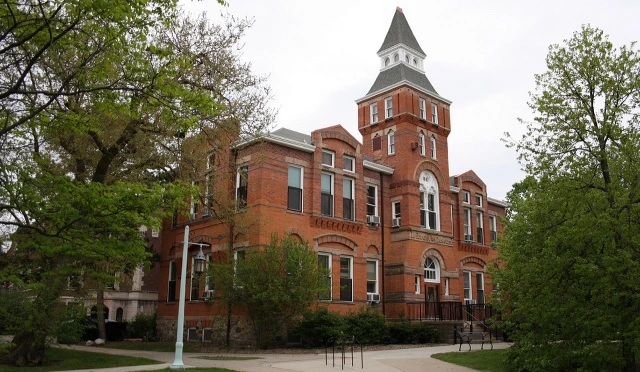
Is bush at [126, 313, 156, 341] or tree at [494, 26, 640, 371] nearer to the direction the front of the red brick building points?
the tree

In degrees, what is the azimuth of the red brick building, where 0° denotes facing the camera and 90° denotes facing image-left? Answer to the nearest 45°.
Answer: approximately 315°
